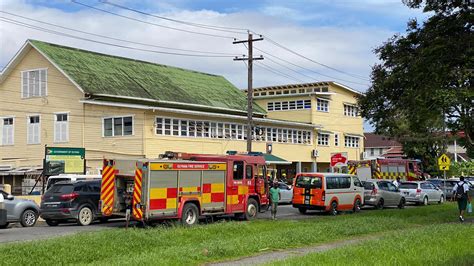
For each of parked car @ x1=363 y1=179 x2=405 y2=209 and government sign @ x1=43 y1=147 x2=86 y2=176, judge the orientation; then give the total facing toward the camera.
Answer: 1

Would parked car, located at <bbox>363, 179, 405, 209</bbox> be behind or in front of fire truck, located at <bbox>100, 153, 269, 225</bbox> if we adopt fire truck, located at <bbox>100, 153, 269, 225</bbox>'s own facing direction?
in front

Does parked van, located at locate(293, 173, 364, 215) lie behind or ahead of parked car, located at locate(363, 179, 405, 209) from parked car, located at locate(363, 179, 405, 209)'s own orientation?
behind

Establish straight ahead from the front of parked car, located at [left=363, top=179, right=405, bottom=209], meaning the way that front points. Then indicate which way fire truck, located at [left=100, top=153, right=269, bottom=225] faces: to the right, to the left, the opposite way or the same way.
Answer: the same way

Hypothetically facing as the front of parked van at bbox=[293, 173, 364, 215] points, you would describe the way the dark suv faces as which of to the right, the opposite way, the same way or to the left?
the same way

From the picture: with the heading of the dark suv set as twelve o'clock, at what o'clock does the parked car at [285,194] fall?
The parked car is roughly at 12 o'clock from the dark suv.

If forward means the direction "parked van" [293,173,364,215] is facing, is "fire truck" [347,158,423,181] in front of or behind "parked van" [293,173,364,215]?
in front

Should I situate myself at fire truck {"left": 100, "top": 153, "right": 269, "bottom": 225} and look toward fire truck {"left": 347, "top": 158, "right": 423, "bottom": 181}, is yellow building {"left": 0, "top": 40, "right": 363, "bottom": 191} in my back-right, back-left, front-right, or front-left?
front-left

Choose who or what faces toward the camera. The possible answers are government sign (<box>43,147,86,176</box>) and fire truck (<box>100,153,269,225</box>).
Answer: the government sign

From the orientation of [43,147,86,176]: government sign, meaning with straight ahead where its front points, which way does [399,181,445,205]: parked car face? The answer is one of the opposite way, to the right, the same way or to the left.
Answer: to the left

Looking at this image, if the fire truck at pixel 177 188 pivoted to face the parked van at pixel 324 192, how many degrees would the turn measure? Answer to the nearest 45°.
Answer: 0° — it already faces it

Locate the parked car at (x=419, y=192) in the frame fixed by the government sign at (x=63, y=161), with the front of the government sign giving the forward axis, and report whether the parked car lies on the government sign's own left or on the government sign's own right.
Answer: on the government sign's own left

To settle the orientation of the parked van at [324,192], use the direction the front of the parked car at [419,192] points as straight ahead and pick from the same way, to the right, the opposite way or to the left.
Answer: the same way

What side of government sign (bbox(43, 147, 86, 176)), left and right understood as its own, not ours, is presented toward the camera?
front

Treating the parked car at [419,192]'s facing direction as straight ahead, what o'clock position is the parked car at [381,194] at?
the parked car at [381,194] is roughly at 5 o'clock from the parked car at [419,192].

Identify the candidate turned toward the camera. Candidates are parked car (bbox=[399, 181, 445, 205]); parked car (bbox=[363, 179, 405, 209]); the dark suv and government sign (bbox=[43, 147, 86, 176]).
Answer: the government sign

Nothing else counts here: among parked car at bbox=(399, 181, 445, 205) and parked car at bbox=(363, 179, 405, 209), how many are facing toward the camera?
0

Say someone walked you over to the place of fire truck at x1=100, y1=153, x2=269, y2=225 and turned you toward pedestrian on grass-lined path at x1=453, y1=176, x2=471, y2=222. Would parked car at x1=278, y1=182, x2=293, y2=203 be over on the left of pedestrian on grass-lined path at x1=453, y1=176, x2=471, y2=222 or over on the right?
left
